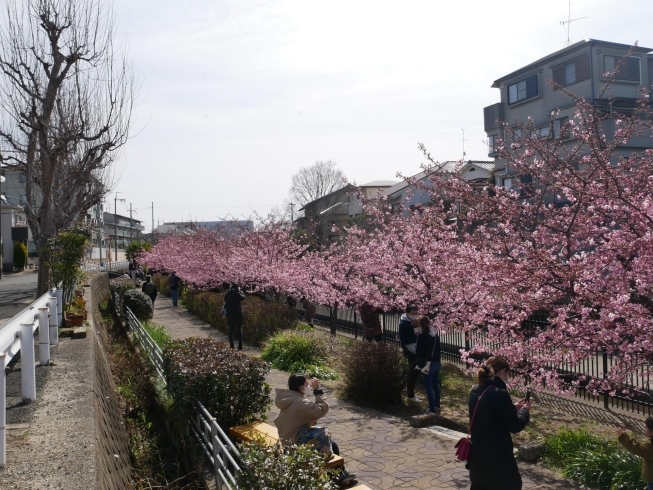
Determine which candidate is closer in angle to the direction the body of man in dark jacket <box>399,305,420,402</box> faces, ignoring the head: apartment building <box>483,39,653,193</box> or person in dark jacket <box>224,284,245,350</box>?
the apartment building

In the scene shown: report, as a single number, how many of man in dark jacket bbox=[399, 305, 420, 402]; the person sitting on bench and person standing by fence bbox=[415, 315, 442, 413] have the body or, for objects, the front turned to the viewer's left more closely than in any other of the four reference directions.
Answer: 1

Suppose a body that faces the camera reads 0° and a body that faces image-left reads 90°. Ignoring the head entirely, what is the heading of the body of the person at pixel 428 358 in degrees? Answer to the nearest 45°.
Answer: approximately 90°

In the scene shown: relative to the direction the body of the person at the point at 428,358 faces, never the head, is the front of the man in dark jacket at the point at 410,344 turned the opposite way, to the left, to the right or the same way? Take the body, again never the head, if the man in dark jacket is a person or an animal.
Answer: the opposite way

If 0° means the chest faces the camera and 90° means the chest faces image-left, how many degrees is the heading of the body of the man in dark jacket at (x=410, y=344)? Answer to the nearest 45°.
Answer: approximately 270°

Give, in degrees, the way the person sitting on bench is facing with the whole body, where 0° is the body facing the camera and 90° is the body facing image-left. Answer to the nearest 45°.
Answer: approximately 270°

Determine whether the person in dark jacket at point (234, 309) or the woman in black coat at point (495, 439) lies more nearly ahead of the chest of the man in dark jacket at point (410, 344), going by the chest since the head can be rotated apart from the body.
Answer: the woman in black coat

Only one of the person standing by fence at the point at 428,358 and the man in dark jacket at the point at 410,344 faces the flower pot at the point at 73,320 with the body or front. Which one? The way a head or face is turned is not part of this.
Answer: the person standing by fence
